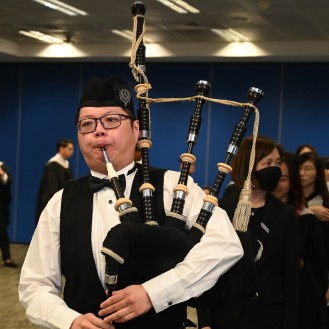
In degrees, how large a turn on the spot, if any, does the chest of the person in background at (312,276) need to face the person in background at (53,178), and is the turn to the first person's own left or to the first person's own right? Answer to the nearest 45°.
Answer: approximately 90° to the first person's own right

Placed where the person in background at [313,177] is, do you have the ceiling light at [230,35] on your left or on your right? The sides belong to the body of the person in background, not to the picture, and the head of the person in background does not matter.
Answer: on your right

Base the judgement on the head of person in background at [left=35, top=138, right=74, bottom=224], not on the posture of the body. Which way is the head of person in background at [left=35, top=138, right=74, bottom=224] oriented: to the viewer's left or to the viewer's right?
to the viewer's right

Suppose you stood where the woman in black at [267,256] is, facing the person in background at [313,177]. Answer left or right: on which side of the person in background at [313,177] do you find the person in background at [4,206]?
left

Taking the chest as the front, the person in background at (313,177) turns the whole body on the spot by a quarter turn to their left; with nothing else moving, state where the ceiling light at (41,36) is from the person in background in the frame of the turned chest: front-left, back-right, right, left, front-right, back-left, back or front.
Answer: back

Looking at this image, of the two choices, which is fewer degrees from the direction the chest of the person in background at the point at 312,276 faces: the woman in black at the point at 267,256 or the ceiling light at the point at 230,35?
the woman in black

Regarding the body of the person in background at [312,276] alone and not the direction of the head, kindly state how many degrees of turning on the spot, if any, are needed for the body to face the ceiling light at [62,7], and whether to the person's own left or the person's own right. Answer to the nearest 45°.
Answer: approximately 90° to the person's own right

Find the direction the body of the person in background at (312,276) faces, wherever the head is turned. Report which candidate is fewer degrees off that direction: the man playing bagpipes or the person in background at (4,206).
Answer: the man playing bagpipes

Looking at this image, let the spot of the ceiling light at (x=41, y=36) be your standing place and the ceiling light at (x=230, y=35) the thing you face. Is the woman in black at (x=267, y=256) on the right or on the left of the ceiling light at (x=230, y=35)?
right

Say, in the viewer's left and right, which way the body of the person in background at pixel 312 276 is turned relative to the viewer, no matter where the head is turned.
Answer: facing the viewer and to the left of the viewer

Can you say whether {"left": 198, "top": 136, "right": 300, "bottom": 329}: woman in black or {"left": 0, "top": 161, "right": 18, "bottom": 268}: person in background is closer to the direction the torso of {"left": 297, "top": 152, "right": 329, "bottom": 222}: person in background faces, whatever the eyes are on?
the woman in black

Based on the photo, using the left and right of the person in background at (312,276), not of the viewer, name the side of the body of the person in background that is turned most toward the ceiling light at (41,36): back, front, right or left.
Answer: right
